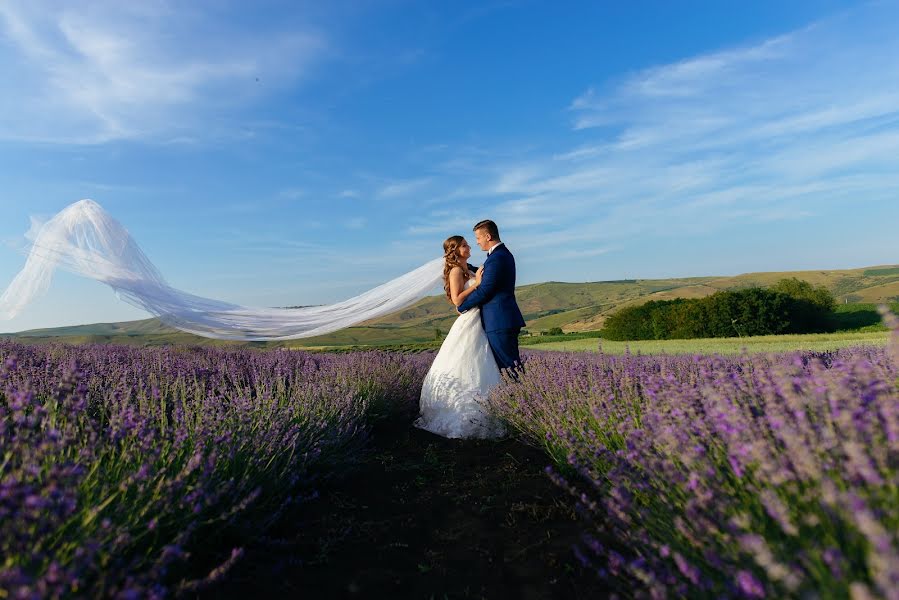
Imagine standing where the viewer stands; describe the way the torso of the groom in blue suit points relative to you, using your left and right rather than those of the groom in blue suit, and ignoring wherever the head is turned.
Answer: facing to the left of the viewer

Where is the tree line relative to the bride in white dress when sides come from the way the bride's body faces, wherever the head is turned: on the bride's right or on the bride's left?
on the bride's left

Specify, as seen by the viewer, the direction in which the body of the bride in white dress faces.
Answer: to the viewer's right

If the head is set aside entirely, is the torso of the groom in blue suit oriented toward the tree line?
no

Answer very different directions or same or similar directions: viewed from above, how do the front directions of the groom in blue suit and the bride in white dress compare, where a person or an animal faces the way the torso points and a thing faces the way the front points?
very different directions

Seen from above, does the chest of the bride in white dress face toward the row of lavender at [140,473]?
no

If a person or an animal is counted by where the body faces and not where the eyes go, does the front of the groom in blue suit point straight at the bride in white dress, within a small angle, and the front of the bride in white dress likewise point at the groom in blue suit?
yes

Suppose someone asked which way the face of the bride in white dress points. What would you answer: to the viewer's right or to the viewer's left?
to the viewer's right

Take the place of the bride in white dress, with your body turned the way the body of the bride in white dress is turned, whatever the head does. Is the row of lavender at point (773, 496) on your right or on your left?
on your right

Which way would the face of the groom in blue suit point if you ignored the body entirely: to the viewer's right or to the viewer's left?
to the viewer's left
